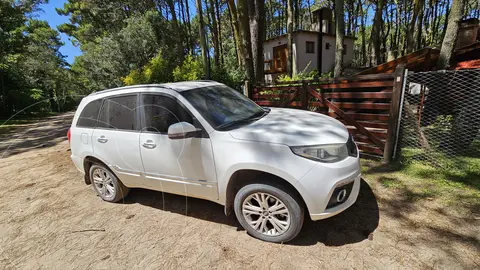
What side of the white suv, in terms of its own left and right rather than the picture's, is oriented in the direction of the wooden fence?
left

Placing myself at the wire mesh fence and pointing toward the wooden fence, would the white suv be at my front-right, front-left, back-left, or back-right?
front-left

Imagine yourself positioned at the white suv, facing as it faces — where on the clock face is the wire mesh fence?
The wire mesh fence is roughly at 10 o'clock from the white suv.

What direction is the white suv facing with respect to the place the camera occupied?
facing the viewer and to the right of the viewer

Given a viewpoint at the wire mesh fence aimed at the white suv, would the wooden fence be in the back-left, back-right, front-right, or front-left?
front-right
